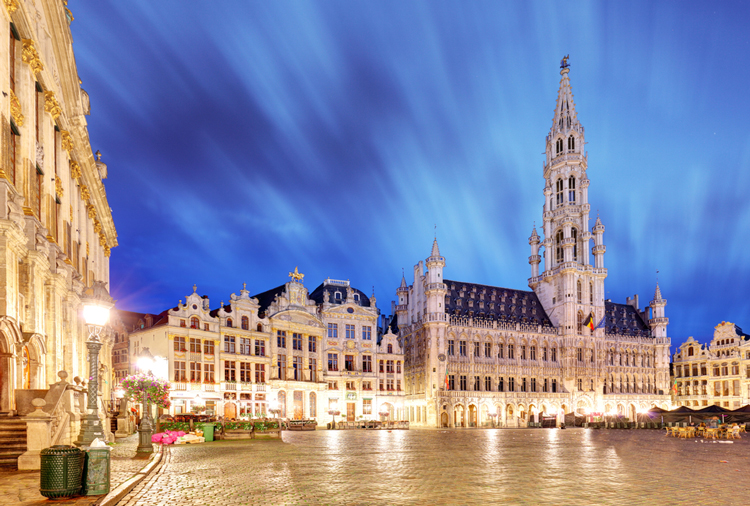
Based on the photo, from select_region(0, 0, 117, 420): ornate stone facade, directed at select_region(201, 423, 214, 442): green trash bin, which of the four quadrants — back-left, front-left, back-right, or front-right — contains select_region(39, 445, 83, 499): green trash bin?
back-right

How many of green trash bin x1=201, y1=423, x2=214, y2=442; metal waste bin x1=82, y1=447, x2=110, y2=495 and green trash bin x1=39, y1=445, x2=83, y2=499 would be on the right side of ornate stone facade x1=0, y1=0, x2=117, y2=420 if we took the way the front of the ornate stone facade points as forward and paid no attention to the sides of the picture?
2

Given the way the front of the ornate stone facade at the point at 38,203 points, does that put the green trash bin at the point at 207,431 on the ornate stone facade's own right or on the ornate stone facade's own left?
on the ornate stone facade's own left

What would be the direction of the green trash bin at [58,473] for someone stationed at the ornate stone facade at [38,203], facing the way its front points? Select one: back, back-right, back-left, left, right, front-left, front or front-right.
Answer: right

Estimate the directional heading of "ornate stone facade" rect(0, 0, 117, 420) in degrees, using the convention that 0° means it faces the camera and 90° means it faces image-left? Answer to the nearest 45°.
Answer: approximately 270°

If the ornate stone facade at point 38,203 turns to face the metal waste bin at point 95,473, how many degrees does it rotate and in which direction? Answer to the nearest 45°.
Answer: approximately 90° to its right
